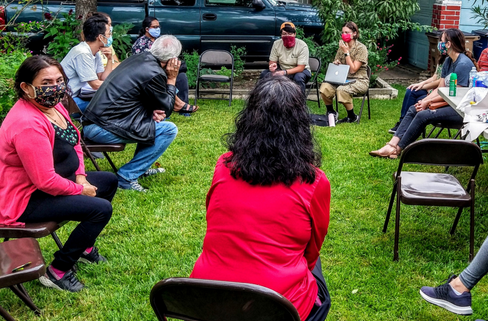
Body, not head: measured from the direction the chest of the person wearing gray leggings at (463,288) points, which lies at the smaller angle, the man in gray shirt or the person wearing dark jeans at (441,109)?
the man in gray shirt

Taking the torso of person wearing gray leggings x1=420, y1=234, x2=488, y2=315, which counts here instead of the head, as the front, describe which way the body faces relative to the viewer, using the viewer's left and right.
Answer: facing to the left of the viewer

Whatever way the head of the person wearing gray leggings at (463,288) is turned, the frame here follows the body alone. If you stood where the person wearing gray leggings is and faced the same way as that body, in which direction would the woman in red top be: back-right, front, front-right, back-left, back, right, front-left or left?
front-left

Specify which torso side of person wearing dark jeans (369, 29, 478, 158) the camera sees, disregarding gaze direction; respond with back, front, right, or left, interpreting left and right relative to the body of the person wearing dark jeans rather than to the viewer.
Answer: left

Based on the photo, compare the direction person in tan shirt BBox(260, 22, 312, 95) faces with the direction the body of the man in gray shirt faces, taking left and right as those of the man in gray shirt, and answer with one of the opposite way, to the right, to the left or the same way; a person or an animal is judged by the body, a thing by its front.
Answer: to the right

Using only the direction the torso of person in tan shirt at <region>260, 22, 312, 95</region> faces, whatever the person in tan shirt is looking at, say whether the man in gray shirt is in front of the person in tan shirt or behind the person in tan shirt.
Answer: in front

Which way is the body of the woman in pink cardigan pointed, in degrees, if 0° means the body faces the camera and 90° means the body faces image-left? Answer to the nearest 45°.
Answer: approximately 315°

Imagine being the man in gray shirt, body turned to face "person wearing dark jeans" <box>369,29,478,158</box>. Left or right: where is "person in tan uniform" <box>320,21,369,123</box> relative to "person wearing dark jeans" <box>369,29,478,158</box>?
left

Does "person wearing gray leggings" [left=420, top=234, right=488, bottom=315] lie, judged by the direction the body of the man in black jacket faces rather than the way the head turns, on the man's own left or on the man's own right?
on the man's own right
